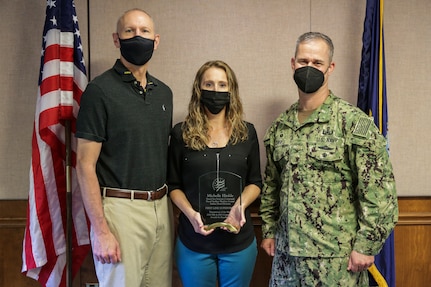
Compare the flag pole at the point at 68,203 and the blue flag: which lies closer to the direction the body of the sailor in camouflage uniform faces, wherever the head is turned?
the flag pole

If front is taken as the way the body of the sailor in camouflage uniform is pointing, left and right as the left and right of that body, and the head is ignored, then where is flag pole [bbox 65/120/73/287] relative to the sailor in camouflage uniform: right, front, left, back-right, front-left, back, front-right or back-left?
front-right

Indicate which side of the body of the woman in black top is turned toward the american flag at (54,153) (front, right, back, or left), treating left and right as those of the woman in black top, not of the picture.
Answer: right

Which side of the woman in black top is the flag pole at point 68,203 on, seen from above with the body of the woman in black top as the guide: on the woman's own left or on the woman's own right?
on the woman's own right

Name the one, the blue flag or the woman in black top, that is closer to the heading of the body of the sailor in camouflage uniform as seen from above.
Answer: the woman in black top

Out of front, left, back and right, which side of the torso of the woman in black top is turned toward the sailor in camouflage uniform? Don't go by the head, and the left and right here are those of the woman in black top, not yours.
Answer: left

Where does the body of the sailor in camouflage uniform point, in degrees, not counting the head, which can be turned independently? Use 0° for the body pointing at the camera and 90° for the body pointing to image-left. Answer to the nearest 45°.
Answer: approximately 45°

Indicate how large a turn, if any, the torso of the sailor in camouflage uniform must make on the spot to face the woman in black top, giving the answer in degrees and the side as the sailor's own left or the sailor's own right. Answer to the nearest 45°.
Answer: approximately 45° to the sailor's own right
